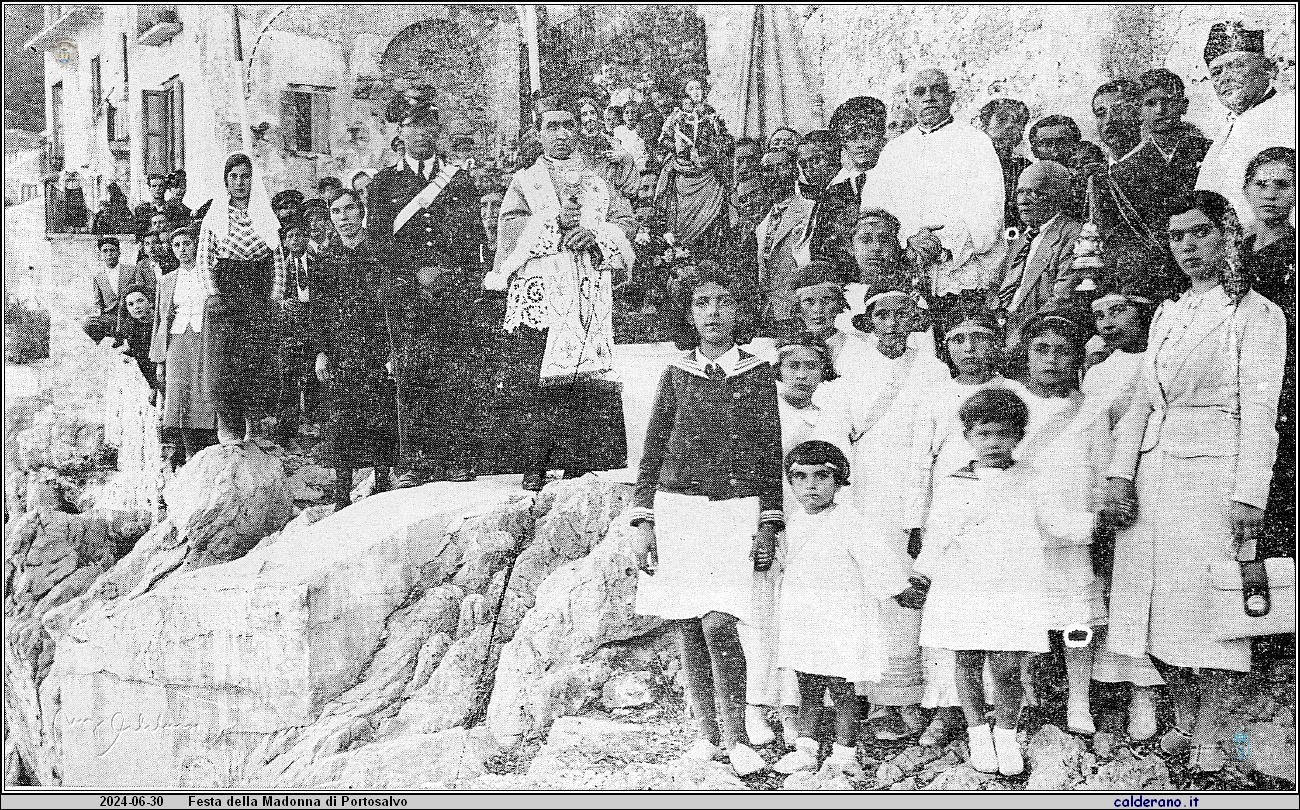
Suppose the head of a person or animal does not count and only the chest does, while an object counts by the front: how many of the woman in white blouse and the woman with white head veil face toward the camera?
2

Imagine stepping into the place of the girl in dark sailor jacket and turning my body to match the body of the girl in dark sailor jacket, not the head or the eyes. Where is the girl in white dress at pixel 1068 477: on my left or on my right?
on my left

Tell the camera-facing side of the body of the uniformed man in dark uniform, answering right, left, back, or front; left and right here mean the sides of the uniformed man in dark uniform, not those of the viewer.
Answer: front

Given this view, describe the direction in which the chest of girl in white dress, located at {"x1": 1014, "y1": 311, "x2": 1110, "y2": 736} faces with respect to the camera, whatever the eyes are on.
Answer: toward the camera

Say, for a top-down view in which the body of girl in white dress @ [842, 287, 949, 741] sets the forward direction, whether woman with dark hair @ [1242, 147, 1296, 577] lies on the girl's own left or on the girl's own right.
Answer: on the girl's own left

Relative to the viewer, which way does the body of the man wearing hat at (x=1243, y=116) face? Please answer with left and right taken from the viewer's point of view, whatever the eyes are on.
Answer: facing the viewer and to the left of the viewer

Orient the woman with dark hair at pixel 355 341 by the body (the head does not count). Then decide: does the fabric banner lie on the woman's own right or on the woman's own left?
on the woman's own left

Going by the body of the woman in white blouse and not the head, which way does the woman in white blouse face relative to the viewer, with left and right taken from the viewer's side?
facing the viewer

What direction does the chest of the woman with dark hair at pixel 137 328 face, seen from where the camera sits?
toward the camera
